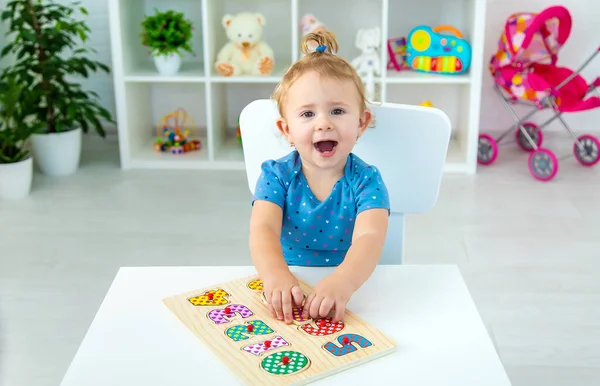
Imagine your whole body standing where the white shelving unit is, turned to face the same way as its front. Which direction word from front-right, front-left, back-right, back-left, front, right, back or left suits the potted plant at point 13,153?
front-right

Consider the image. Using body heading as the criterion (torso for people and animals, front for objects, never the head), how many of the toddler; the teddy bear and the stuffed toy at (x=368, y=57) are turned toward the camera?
3

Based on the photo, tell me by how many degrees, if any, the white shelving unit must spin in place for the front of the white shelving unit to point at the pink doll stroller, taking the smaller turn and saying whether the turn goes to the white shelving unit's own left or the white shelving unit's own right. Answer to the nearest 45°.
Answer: approximately 90° to the white shelving unit's own left

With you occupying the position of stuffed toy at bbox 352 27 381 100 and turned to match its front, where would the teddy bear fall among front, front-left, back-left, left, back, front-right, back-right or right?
right

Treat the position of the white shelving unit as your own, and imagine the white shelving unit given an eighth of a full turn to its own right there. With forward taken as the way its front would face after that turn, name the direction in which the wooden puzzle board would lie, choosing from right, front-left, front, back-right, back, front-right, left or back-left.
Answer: front-left

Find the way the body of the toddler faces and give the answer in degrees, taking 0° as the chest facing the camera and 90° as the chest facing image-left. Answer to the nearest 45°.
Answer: approximately 0°

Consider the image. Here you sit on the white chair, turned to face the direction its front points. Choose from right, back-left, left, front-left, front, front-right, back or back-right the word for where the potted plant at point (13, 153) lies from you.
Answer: back-right

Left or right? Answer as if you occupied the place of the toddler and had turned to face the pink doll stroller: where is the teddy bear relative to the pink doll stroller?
left
